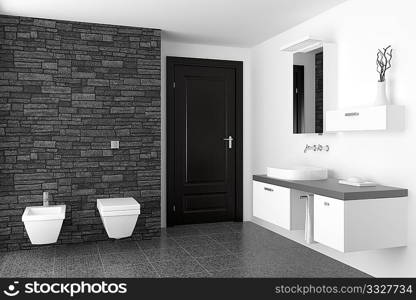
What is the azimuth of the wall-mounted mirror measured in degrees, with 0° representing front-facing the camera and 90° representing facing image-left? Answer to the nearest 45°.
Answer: approximately 45°

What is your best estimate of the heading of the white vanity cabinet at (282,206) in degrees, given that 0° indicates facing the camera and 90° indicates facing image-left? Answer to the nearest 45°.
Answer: approximately 45°

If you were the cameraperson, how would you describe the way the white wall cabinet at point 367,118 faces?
facing the viewer and to the left of the viewer

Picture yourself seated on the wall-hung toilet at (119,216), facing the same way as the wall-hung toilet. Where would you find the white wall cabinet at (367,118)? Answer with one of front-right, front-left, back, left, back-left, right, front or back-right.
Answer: front-left

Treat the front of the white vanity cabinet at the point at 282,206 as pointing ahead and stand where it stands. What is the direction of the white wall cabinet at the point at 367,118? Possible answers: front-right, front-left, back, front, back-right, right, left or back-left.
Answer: left

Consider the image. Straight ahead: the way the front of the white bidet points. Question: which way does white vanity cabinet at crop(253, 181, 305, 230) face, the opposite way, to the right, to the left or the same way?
to the right

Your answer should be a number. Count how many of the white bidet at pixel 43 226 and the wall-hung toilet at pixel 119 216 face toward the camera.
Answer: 2

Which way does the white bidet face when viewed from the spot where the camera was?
facing the viewer

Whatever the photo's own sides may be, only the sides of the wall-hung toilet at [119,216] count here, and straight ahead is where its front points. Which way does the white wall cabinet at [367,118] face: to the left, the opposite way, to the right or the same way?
to the right

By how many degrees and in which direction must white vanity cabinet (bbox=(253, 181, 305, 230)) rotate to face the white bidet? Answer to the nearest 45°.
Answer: approximately 45° to its right
